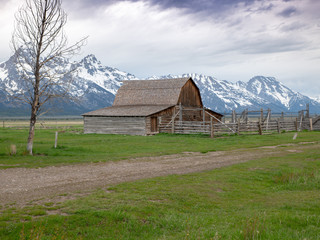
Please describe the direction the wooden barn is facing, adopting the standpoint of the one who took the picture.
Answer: facing the viewer and to the right of the viewer

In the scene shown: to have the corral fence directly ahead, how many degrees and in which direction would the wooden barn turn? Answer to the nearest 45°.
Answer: approximately 45° to its left
